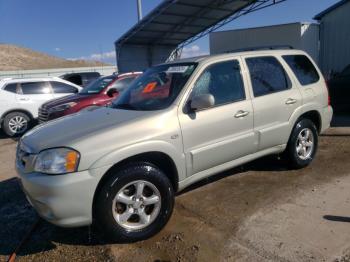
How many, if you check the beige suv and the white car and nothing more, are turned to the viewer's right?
1

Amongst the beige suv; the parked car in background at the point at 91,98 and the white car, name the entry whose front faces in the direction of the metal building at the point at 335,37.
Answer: the white car

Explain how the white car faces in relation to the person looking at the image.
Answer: facing to the right of the viewer

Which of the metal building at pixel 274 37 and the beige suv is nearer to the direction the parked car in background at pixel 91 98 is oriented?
the beige suv

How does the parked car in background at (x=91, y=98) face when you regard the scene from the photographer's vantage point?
facing the viewer and to the left of the viewer

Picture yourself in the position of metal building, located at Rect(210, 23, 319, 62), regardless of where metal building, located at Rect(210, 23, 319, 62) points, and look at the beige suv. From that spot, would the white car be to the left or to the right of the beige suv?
right

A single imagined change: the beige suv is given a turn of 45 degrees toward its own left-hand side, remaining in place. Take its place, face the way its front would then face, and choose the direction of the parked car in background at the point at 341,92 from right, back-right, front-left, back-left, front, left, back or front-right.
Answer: back-left

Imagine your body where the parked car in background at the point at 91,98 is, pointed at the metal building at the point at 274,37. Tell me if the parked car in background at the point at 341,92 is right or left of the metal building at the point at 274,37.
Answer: right

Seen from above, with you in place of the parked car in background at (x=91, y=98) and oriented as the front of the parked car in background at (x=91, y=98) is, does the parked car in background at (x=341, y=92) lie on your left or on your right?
on your left

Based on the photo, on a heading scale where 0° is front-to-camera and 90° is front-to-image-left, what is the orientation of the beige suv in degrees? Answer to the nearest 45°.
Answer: approximately 45°

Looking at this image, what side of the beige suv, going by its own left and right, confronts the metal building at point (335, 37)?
back

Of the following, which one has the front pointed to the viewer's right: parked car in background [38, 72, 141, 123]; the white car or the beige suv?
the white car

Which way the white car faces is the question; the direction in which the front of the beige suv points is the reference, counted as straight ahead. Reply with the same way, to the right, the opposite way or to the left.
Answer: the opposite way

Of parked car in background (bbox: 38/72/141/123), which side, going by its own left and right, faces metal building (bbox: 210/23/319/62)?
back
